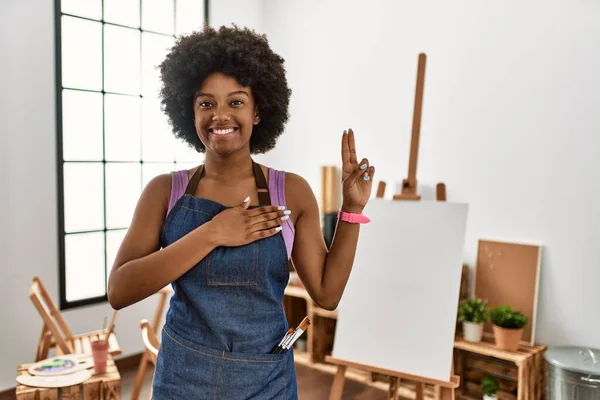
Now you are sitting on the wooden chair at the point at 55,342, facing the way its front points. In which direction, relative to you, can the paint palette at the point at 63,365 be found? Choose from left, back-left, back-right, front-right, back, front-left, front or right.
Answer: right

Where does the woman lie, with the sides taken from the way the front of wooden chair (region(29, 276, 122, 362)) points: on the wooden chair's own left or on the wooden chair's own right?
on the wooden chair's own right

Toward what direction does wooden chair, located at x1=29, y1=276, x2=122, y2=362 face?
to the viewer's right

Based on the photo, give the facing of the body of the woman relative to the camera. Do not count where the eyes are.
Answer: toward the camera

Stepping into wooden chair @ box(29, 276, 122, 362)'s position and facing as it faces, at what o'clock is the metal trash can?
The metal trash can is roughly at 1 o'clock from the wooden chair.

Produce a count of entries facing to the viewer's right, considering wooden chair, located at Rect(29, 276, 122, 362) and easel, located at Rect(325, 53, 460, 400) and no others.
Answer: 1

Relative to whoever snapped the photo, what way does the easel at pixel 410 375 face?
facing the viewer and to the left of the viewer

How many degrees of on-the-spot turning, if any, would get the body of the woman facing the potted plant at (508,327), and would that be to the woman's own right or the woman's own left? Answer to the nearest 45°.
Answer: approximately 135° to the woman's own left

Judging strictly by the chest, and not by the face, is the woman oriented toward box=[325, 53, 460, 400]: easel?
no

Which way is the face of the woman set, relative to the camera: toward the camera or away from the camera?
toward the camera

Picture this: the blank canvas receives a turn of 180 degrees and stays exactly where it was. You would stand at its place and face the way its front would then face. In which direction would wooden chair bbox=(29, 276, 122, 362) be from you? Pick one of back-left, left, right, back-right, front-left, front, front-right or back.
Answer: back-left

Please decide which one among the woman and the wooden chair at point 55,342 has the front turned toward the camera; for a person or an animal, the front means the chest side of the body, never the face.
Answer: the woman

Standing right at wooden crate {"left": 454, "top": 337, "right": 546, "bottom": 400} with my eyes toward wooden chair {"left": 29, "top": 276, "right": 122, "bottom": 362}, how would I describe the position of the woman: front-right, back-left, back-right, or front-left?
front-left

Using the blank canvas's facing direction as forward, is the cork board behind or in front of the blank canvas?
behind

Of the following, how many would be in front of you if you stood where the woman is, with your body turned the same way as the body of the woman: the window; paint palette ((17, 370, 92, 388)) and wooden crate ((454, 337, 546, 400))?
0

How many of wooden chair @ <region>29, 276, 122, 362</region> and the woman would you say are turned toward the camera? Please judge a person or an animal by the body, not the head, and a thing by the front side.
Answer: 1

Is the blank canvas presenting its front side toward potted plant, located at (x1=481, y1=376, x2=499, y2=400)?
no
